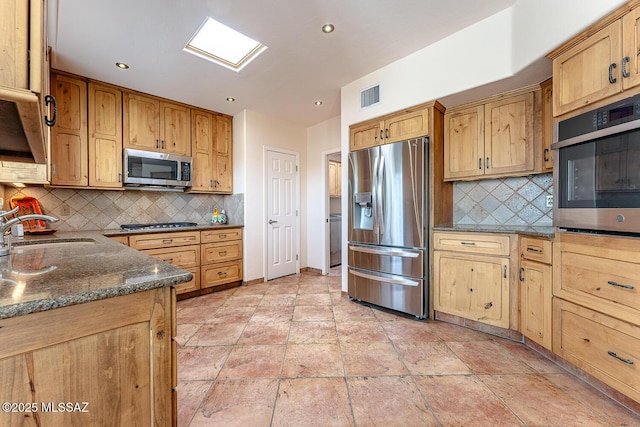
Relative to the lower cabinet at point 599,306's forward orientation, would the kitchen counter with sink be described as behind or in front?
in front

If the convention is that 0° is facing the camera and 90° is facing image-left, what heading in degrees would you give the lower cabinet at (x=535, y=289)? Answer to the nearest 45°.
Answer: approximately 45°

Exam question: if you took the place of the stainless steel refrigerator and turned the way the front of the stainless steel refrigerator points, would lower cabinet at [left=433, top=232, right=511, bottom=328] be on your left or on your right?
on your left

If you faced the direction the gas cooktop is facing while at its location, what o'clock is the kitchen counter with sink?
The kitchen counter with sink is roughly at 12 o'clock from the gas cooktop.

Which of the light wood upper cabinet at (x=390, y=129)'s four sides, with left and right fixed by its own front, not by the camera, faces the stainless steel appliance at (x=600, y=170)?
left

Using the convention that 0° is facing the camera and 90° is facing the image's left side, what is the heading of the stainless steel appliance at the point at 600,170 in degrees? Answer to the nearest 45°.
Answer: approximately 45°

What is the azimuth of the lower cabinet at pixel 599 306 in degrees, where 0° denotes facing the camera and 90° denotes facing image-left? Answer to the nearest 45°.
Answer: approximately 45°

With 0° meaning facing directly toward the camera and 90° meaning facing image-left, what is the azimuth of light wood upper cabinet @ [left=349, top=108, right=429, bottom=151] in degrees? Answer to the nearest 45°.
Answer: approximately 45°

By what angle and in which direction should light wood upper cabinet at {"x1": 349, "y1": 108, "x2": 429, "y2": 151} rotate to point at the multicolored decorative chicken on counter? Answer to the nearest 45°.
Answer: approximately 45° to its right

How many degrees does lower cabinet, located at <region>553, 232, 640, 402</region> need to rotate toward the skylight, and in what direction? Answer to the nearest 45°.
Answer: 0° — it already faces it
